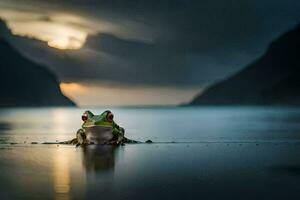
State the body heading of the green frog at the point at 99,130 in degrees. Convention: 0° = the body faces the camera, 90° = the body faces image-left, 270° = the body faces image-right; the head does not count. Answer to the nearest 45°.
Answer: approximately 0°
